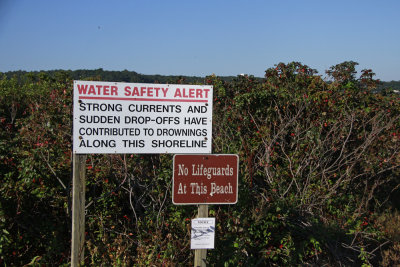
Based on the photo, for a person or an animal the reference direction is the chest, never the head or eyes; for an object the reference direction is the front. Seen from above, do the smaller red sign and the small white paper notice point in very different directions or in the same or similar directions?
same or similar directions

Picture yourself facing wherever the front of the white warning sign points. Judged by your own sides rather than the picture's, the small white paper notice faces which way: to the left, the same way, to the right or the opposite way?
the same way

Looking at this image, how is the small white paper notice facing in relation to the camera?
toward the camera

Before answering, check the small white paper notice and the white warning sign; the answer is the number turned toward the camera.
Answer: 2

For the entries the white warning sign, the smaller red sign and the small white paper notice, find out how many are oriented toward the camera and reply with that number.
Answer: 3

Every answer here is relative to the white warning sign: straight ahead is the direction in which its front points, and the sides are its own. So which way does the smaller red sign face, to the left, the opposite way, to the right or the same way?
the same way

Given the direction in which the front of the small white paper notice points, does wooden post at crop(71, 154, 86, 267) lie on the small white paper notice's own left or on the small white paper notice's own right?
on the small white paper notice's own right

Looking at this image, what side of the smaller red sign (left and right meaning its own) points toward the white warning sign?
right

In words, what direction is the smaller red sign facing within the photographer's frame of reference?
facing the viewer

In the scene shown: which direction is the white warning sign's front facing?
toward the camera

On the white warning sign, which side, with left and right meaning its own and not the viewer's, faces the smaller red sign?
left

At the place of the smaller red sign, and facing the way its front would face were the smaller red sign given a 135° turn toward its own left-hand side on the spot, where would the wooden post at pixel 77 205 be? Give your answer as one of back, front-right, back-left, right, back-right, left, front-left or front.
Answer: back-left
